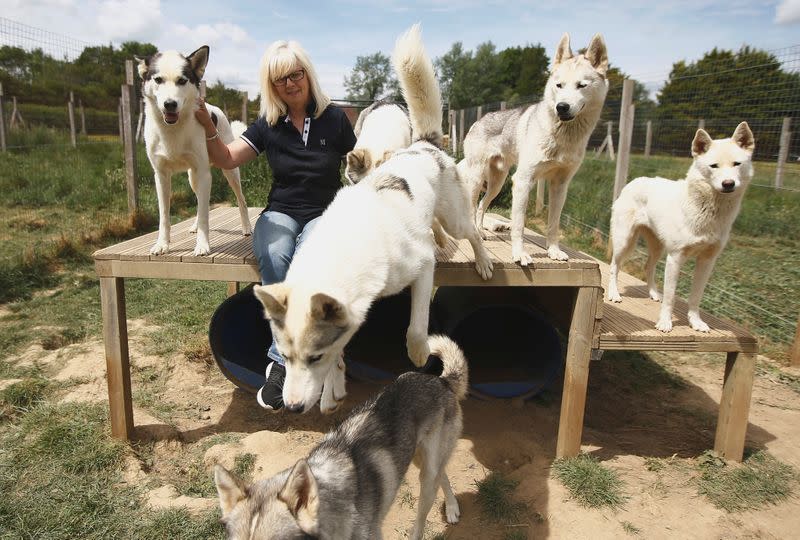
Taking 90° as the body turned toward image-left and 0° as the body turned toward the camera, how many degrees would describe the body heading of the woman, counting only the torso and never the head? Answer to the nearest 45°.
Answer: approximately 0°

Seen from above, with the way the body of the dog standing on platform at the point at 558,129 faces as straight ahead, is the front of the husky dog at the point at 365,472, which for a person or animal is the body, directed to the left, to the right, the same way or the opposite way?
to the right

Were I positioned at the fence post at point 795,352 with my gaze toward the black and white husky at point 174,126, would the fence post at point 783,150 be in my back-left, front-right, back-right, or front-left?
back-right

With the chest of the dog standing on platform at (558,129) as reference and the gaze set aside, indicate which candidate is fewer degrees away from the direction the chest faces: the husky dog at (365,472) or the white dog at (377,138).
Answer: the husky dog

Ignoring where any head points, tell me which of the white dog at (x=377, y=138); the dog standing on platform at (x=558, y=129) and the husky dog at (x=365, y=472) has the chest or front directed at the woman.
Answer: the white dog

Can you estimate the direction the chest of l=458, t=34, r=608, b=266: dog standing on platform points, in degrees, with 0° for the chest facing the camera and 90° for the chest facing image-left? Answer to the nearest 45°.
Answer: approximately 315°

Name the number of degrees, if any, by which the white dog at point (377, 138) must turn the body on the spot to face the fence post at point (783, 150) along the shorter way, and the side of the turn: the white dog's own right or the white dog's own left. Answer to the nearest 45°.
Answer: approximately 180°

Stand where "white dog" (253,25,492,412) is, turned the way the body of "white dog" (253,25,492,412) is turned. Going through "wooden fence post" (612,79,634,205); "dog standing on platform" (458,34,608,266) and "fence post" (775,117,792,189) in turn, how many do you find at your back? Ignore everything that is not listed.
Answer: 3

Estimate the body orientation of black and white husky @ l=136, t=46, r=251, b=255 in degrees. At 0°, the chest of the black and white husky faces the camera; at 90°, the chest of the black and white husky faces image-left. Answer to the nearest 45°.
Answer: approximately 45°

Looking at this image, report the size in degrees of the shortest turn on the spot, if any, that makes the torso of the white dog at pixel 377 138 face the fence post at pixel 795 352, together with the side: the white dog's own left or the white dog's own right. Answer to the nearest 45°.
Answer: approximately 135° to the white dog's own left

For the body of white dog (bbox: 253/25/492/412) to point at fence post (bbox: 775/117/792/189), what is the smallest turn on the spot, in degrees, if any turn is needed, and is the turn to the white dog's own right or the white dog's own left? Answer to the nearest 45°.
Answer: approximately 180°

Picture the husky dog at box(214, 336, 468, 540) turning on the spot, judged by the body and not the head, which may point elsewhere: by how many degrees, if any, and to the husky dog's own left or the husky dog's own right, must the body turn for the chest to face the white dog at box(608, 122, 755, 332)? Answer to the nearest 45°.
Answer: approximately 180°
